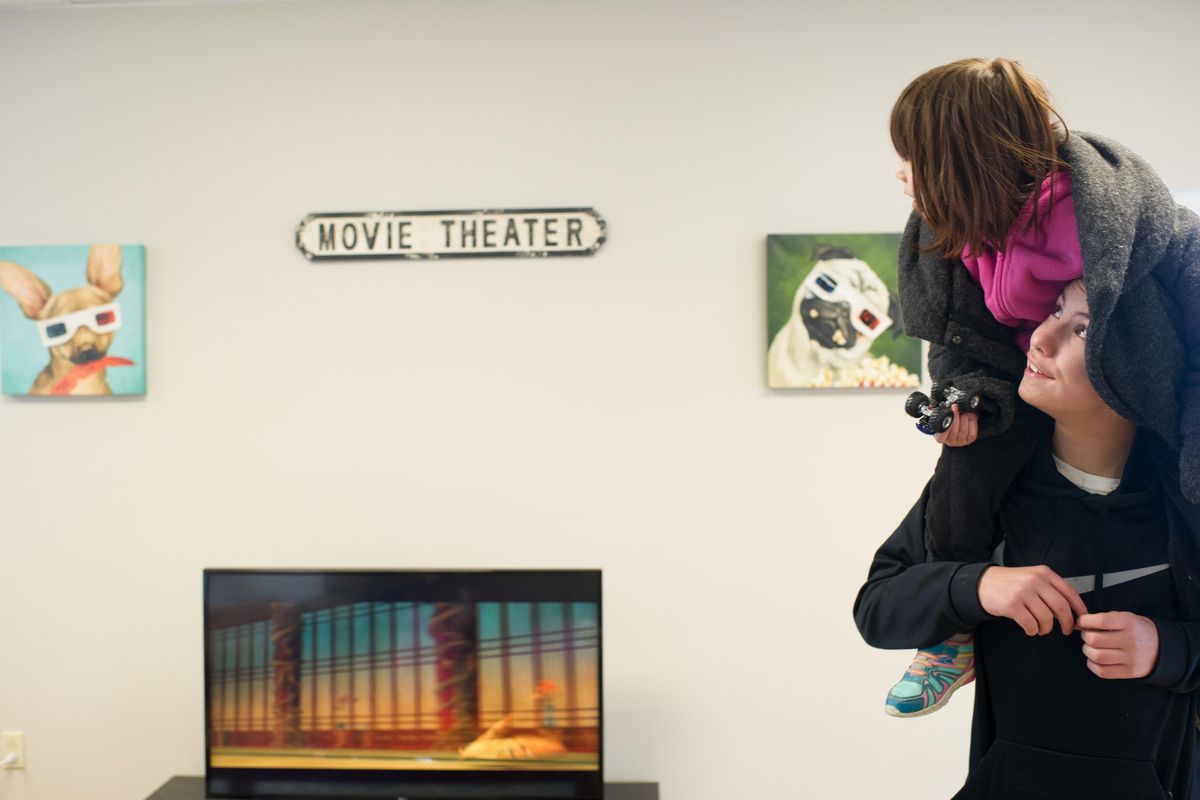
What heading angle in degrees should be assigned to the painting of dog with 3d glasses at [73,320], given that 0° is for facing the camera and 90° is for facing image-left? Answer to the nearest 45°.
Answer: approximately 0°

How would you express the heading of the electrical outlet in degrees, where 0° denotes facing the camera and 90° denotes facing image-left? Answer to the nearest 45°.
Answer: approximately 0°
